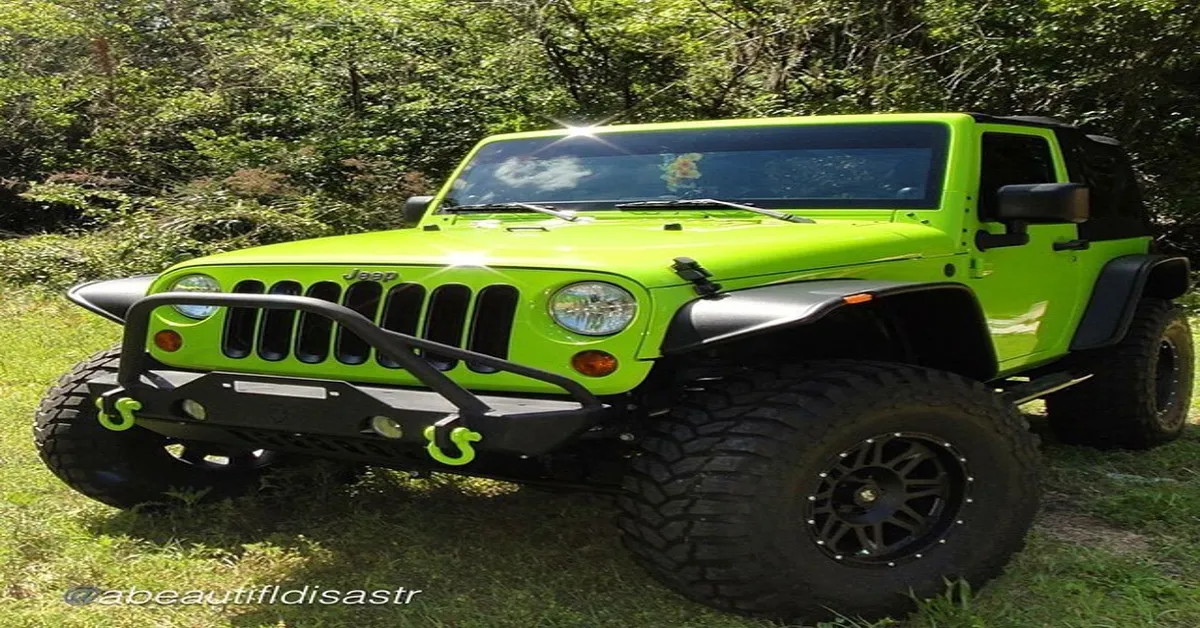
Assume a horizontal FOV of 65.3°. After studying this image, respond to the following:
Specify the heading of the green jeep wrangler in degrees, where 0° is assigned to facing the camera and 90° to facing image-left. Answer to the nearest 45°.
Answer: approximately 45°

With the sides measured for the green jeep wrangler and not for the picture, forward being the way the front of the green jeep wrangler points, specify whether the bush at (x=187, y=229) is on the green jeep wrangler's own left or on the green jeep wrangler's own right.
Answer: on the green jeep wrangler's own right
